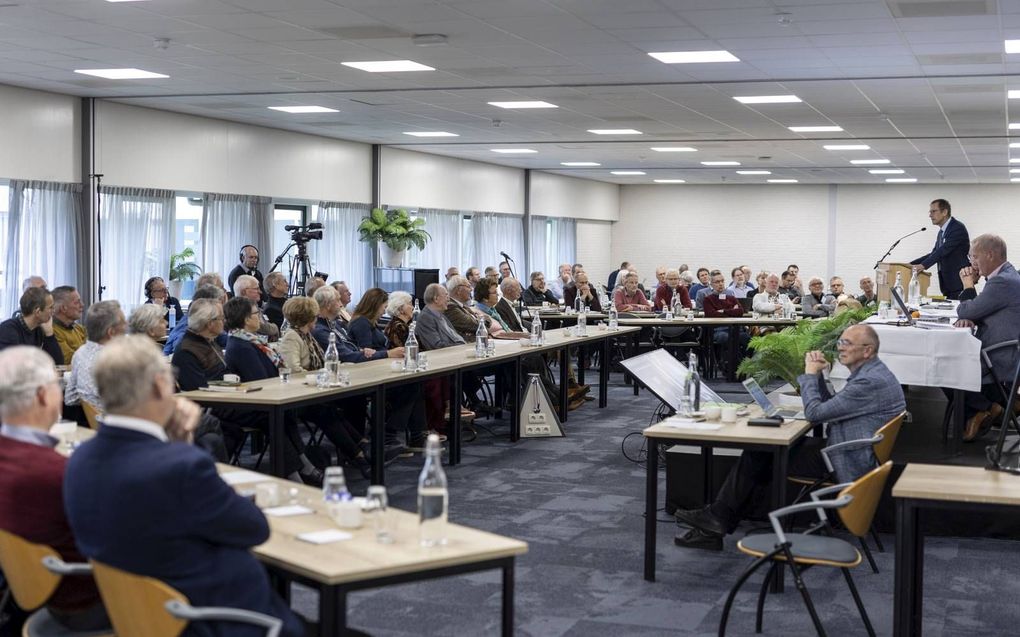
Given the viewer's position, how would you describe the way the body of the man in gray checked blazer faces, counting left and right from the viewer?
facing to the left of the viewer

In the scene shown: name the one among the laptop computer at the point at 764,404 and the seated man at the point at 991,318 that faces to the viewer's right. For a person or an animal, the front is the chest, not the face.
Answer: the laptop computer

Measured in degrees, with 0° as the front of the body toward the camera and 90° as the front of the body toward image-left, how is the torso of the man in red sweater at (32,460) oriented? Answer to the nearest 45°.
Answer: approximately 225°

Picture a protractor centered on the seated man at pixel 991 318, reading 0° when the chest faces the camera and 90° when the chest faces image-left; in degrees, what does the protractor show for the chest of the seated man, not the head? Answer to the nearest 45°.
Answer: approximately 90°

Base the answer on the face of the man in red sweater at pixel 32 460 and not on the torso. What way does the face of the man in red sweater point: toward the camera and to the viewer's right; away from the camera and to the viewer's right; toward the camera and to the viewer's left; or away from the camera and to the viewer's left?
away from the camera and to the viewer's right

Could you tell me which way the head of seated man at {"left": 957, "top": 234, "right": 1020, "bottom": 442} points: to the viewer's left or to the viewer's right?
to the viewer's left

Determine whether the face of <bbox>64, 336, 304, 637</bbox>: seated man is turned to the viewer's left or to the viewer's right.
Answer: to the viewer's right

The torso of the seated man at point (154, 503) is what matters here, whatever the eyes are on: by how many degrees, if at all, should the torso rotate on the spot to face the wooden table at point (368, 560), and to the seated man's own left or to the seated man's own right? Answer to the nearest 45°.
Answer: approximately 45° to the seated man's own right

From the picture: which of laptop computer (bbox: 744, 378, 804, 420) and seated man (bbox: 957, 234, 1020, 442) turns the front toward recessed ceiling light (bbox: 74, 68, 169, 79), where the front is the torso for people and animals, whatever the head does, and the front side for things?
the seated man
